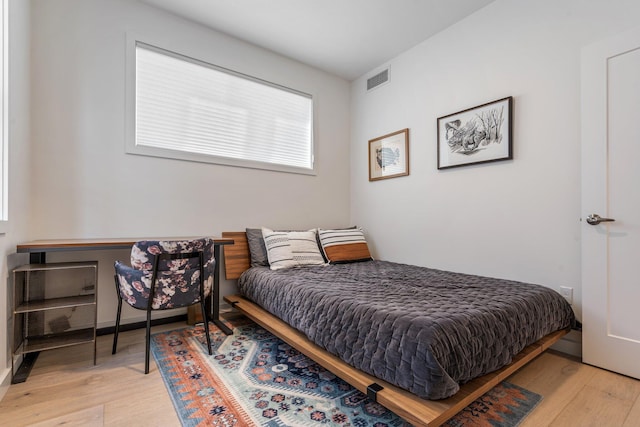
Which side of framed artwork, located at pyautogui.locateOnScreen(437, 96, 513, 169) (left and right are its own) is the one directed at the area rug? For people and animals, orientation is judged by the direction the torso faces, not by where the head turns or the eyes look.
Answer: front

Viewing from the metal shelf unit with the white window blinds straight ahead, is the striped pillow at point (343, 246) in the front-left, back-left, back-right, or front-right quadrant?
front-right

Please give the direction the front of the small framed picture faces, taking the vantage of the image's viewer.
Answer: facing the viewer and to the left of the viewer

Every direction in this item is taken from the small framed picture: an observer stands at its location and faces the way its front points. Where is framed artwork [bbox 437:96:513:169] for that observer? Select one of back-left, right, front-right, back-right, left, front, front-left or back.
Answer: left

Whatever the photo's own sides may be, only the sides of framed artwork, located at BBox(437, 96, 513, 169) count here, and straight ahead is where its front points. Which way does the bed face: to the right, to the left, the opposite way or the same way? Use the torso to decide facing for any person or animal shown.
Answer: to the left

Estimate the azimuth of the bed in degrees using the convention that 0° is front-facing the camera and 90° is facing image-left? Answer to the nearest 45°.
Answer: approximately 315°

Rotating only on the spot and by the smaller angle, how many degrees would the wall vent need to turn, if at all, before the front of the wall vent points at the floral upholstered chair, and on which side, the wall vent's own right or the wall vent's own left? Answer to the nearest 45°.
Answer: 0° — it already faces it

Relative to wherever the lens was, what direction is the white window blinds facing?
facing the viewer and to the right of the viewer

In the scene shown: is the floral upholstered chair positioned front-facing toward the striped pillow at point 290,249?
no

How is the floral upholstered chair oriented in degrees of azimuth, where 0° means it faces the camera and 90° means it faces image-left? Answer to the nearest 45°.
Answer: approximately 135°

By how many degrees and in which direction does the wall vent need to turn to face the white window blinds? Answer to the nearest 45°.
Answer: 0° — it already faces it

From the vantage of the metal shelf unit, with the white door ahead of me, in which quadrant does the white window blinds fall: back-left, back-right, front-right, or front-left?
front-left

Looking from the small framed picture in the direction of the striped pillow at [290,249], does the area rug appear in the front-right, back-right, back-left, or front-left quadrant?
front-left

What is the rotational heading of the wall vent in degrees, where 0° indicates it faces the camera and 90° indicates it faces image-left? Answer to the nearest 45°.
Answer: approximately 45°

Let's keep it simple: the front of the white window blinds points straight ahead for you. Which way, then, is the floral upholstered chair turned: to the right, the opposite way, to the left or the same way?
the opposite way

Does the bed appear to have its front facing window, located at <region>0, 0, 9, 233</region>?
no

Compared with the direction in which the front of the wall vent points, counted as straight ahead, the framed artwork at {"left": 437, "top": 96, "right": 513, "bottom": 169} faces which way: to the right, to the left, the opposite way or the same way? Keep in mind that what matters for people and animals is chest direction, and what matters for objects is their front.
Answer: the same way

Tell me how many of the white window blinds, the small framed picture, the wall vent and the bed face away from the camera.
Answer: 0
